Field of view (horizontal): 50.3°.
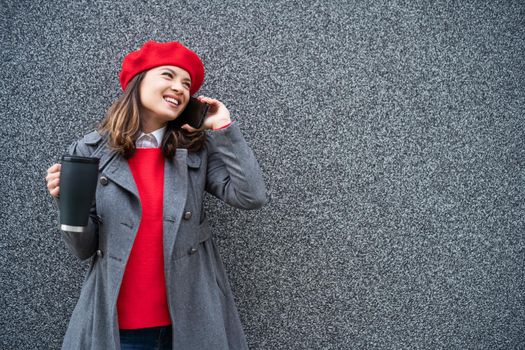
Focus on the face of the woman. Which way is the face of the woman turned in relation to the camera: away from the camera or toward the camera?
toward the camera

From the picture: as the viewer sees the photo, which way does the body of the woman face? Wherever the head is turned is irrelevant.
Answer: toward the camera
